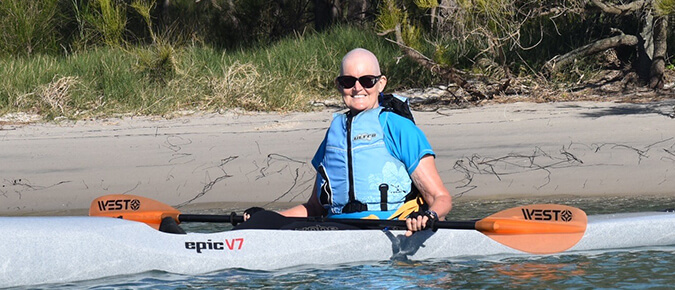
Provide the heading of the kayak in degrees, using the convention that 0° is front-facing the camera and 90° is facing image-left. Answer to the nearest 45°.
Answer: approximately 90°

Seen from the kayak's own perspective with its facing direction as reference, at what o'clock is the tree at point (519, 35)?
The tree is roughly at 4 o'clock from the kayak.

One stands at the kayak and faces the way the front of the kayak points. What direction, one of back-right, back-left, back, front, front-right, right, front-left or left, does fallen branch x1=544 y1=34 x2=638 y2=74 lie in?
back-right
